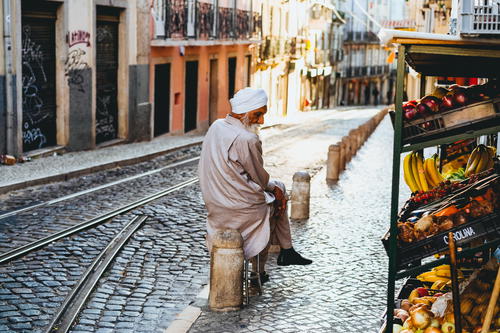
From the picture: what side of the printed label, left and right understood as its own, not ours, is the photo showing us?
front

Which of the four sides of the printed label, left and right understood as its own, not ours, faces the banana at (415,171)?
back

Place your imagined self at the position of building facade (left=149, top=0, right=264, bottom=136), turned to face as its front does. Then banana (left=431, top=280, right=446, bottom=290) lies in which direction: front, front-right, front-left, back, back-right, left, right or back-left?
front-right

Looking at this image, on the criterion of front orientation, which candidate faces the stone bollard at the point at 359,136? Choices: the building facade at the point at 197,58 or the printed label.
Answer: the building facade

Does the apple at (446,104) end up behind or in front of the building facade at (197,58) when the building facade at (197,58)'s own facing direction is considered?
in front

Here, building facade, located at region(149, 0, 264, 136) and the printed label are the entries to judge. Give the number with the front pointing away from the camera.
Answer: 0

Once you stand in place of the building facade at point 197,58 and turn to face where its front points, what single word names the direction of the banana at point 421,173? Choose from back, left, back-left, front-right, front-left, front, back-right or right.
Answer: front-right

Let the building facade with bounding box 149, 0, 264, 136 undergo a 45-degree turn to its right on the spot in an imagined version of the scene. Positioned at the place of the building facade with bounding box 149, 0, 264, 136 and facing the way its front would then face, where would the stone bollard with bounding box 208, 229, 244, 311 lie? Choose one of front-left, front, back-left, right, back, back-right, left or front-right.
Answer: front

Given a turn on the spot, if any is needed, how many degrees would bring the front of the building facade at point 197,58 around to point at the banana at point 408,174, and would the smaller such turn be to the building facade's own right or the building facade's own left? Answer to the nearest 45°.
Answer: approximately 45° to the building facade's own right

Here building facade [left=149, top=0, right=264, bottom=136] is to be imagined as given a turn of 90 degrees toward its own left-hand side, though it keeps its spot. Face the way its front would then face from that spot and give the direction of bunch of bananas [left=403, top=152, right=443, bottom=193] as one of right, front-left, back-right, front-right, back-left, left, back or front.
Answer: back-right

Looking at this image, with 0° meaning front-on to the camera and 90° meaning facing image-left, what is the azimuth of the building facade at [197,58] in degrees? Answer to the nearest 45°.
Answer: approximately 315°

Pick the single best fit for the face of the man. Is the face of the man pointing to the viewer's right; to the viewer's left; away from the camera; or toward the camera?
to the viewer's right
